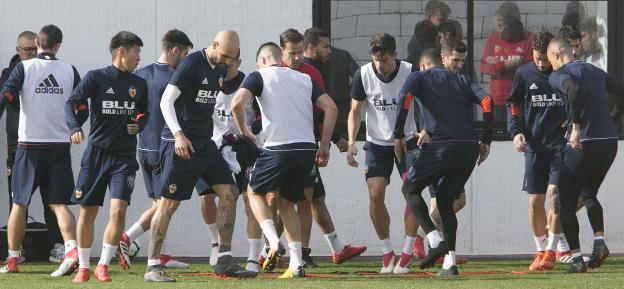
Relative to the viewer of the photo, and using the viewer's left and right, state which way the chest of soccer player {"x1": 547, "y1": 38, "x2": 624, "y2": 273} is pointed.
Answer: facing away from the viewer and to the left of the viewer

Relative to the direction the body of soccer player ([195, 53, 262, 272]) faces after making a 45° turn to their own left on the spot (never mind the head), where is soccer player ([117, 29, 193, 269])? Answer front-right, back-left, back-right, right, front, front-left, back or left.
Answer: back-right

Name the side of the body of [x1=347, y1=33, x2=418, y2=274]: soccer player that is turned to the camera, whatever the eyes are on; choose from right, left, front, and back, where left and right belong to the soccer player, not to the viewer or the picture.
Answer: front

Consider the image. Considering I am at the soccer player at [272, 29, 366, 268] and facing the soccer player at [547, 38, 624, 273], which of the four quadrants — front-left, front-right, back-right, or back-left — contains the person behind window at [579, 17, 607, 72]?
front-left

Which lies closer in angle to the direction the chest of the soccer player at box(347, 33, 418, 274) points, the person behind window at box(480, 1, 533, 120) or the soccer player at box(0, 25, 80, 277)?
the soccer player

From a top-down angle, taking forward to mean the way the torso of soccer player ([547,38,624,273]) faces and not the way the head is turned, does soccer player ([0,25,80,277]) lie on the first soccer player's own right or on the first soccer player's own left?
on the first soccer player's own left

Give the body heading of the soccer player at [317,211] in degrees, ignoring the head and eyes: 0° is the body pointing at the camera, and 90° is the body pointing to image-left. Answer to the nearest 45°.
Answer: approximately 315°

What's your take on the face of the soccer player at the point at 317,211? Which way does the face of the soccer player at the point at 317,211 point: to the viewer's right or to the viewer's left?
to the viewer's left

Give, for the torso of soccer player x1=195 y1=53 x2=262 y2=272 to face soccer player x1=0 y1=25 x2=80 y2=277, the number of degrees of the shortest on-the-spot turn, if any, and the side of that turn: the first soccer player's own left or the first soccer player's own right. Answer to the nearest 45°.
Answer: approximately 90° to the first soccer player's own right
